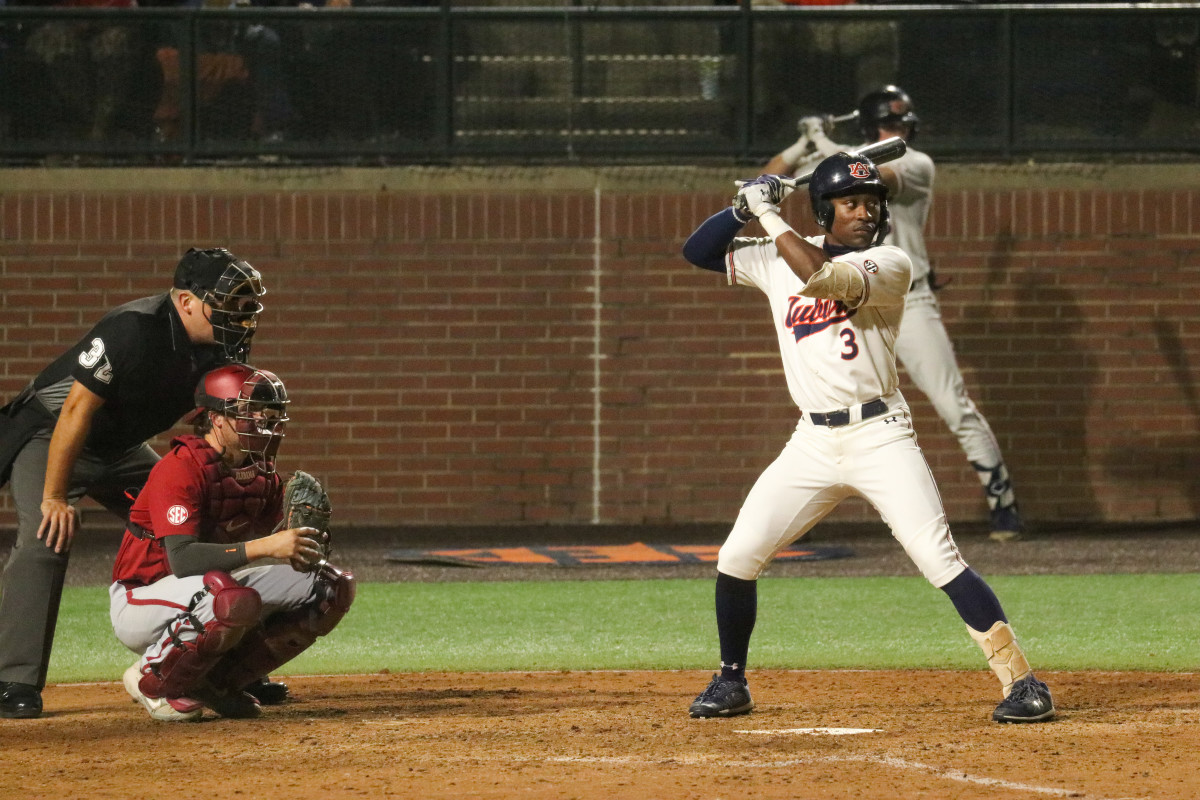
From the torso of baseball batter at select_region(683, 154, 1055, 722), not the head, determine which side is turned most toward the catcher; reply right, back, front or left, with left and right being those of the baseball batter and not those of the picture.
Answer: right

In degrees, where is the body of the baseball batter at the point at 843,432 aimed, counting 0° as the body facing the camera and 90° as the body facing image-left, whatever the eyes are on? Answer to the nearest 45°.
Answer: approximately 0°

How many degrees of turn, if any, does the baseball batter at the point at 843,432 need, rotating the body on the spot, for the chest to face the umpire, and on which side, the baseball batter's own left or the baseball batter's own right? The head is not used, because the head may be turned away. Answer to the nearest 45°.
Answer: approximately 90° to the baseball batter's own right

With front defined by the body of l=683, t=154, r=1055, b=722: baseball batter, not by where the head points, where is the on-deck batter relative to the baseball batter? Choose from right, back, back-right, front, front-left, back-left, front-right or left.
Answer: back
